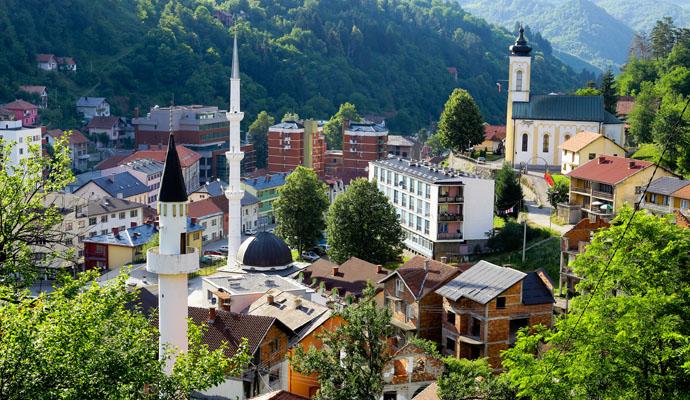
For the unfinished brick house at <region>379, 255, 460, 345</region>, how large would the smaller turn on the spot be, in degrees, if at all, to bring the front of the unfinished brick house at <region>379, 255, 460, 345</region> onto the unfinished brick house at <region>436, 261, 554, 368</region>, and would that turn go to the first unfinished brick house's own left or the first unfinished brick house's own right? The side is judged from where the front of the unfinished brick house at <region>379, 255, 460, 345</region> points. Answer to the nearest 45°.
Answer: approximately 90° to the first unfinished brick house's own left

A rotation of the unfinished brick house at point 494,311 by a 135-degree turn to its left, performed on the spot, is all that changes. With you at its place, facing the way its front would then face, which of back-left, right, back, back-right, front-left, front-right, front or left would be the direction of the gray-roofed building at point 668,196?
front-left

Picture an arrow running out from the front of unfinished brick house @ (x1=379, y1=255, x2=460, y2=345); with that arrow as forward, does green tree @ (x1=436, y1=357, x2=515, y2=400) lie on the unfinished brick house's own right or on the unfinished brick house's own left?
on the unfinished brick house's own left

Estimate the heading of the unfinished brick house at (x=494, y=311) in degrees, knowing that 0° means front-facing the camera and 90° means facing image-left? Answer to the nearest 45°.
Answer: approximately 45°

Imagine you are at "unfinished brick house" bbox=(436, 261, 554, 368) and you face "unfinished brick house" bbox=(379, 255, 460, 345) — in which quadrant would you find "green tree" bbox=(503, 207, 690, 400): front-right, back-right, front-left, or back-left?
back-left

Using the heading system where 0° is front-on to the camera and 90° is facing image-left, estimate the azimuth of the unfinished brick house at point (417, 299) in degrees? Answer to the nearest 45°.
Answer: approximately 45°

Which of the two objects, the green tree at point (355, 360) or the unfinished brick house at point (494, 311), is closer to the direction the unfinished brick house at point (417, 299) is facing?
the green tree

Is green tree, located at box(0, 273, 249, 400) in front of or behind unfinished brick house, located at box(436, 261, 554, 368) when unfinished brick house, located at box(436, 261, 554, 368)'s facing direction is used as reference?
in front

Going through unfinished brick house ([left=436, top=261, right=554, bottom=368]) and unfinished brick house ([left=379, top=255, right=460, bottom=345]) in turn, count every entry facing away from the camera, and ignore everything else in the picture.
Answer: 0
